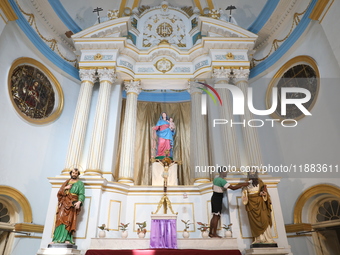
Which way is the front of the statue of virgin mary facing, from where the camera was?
facing the viewer

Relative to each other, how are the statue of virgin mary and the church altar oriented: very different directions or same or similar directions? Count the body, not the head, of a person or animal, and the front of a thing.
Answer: same or similar directions

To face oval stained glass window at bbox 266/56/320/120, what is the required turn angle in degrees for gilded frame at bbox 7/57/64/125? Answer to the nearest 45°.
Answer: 0° — it already faces it

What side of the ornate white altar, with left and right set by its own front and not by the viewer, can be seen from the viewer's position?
front

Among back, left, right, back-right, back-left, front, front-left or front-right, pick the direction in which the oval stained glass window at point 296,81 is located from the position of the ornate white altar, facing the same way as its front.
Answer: left

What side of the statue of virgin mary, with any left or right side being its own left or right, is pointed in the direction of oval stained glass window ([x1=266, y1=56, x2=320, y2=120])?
left

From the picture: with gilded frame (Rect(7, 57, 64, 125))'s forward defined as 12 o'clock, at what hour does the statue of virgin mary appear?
The statue of virgin mary is roughly at 11 o'clock from the gilded frame.

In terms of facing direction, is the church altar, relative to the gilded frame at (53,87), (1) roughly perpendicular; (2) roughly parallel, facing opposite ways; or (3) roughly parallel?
roughly perpendicular

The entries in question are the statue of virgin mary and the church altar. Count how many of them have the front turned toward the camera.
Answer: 2

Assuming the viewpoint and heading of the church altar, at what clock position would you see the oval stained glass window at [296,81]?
The oval stained glass window is roughly at 9 o'clock from the church altar.

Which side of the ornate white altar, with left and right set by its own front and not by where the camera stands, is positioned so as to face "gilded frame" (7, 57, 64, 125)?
right
